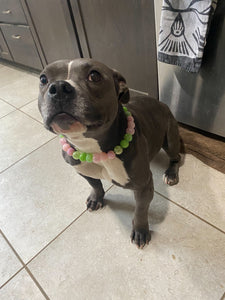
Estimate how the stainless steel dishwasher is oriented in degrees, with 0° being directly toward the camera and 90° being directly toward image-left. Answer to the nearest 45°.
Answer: approximately 45°

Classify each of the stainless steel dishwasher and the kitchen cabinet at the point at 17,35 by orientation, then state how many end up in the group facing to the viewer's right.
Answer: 0

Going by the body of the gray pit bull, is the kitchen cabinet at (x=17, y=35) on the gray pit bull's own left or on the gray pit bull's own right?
on the gray pit bull's own right

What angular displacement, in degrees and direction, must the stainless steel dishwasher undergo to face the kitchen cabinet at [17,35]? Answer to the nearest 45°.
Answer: approximately 90° to its right

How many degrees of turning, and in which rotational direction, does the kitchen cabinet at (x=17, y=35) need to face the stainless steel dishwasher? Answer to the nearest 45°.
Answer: approximately 90° to its left

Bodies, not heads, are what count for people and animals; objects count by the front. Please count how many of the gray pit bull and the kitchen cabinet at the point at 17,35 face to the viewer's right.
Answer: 0

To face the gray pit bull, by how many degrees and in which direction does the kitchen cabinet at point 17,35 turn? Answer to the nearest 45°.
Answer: approximately 45° to its left

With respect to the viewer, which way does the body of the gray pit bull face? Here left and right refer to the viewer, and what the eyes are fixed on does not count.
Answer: facing the viewer and to the left of the viewer
